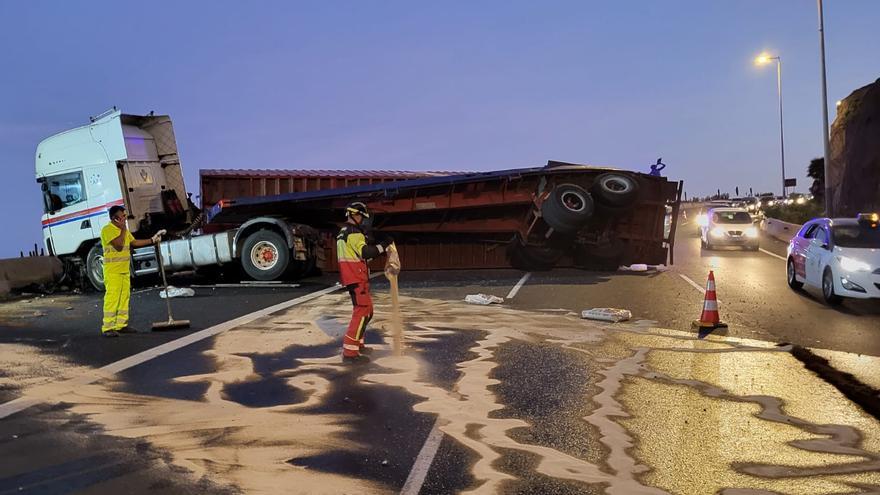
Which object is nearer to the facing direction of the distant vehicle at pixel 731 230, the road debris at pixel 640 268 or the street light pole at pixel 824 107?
the road debris

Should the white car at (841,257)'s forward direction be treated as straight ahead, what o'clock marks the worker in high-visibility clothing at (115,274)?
The worker in high-visibility clothing is roughly at 3 o'clock from the white car.

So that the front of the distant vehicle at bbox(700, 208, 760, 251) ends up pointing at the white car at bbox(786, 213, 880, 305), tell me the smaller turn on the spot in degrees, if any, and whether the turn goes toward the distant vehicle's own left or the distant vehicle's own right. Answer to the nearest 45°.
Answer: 0° — it already faces it

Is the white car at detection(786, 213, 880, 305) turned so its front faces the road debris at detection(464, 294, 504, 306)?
no

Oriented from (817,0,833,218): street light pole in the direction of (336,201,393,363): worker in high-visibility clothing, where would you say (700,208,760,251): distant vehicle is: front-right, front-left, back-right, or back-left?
front-right

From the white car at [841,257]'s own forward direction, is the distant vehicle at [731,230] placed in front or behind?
behind

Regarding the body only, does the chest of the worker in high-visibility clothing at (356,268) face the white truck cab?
no

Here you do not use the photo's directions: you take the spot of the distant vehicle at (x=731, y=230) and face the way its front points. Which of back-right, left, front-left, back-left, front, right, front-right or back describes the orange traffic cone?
front

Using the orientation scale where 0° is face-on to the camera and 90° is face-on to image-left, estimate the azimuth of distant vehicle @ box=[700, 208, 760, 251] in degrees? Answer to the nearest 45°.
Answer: approximately 0°

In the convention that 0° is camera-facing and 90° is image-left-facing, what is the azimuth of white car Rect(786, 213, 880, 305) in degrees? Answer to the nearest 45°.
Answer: approximately 315°

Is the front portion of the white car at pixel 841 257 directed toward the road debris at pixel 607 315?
no

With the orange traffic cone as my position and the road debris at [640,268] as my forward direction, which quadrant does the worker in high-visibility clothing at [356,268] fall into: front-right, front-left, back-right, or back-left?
back-left

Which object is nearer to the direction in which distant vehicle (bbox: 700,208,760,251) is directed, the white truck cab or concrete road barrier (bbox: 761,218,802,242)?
the white truck cab
